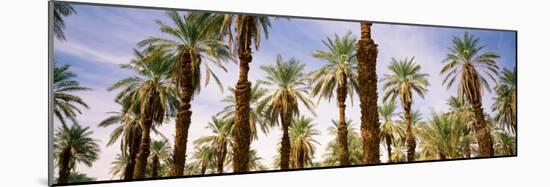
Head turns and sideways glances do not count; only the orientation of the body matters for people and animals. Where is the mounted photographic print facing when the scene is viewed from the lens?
facing the viewer and to the right of the viewer
